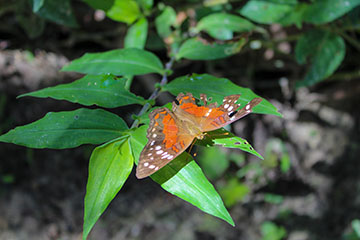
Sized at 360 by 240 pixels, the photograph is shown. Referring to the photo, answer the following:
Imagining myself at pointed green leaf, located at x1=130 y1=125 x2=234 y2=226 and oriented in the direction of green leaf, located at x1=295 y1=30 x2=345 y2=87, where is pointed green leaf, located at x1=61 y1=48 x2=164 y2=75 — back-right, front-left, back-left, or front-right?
front-left

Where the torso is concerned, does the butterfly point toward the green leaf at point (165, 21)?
no

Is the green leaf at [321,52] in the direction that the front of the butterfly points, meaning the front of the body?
no

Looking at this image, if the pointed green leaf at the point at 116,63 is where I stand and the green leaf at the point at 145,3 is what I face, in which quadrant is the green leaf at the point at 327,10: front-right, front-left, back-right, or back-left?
front-right

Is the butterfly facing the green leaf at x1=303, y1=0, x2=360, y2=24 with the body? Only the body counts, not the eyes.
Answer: no
